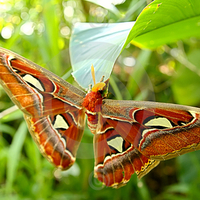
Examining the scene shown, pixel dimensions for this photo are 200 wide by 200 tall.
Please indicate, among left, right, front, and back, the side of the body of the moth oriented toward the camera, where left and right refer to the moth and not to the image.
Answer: back

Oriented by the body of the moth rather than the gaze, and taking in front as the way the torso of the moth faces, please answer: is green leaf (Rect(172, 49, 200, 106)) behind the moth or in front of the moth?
in front
